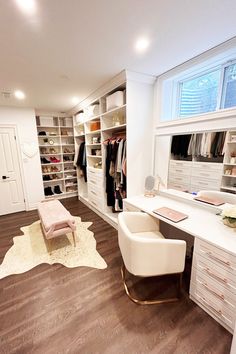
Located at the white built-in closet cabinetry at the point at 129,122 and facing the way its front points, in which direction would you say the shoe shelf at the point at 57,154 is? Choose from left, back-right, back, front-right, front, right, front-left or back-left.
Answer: right

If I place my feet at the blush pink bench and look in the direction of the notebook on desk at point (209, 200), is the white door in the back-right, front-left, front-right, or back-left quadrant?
back-left

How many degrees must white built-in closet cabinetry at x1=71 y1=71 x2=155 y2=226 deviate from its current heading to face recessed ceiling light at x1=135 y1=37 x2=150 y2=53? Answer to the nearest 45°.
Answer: approximately 45° to its left

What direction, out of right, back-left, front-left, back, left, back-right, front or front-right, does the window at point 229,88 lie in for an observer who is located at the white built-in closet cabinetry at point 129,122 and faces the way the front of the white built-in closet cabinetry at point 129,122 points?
left
